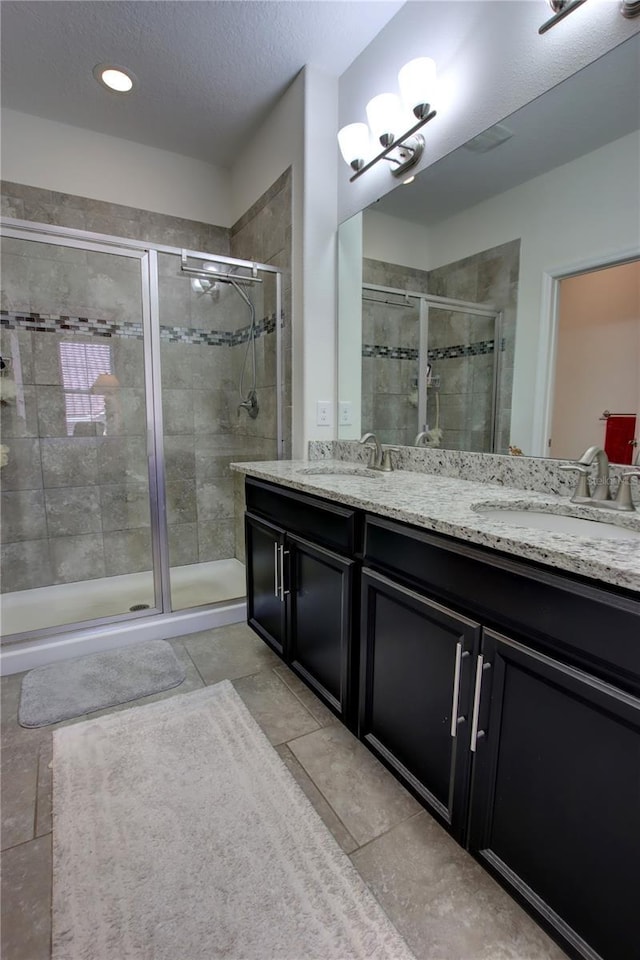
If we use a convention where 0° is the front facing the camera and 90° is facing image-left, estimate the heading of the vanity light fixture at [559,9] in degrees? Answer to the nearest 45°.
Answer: approximately 45°

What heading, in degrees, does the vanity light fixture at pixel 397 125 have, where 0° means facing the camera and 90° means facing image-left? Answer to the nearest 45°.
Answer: approximately 45°

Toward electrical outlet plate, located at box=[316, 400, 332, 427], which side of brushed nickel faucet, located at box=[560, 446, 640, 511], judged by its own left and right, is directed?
right

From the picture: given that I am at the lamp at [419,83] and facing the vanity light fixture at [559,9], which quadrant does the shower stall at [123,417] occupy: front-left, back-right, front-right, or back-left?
back-right

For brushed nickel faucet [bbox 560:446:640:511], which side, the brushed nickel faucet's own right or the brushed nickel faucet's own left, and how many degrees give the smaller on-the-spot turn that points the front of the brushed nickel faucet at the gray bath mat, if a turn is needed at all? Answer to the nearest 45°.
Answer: approximately 45° to the brushed nickel faucet's own right

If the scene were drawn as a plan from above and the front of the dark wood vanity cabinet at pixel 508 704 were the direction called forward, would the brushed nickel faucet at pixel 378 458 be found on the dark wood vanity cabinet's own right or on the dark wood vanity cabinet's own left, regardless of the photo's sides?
on the dark wood vanity cabinet's own right
